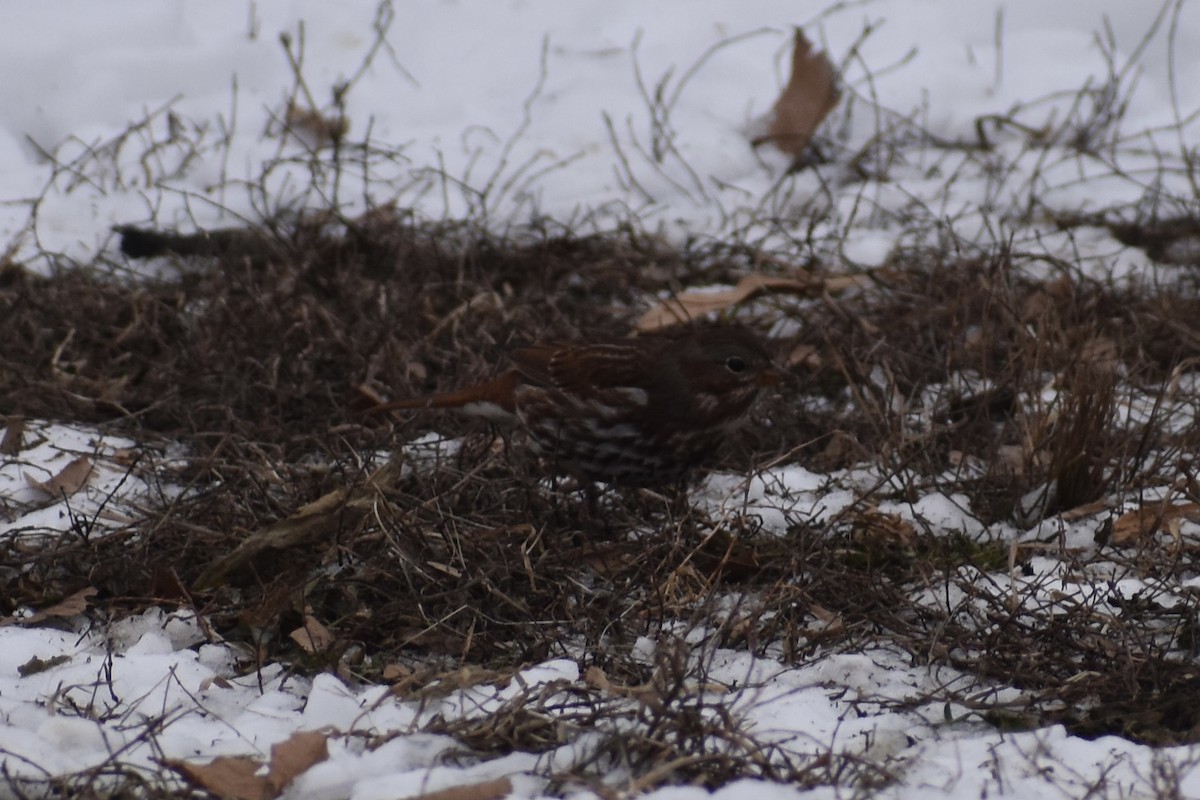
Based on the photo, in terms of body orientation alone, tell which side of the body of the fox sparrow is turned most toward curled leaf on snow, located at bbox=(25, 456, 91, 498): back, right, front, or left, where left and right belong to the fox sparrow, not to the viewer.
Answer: back

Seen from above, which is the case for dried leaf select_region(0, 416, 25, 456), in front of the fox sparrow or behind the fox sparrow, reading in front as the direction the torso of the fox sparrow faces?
behind

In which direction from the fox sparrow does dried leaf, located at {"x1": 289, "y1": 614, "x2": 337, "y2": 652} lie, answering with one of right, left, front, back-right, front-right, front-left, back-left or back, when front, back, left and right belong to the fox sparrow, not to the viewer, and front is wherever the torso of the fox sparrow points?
back-right

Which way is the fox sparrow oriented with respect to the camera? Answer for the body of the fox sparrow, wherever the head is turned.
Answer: to the viewer's right

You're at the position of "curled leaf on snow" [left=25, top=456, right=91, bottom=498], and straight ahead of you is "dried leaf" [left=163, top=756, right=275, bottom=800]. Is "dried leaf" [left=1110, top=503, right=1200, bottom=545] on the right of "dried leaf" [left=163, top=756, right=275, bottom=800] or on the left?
left

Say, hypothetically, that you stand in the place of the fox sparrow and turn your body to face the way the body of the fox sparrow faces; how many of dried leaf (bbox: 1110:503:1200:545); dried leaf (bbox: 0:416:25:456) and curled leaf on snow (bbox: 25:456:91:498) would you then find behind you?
2

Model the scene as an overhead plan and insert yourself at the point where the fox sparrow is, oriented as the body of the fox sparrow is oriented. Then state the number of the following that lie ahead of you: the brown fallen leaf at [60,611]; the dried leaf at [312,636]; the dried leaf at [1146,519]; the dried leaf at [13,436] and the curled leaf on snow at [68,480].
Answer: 1

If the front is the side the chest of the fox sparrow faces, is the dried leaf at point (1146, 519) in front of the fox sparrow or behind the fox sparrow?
in front
